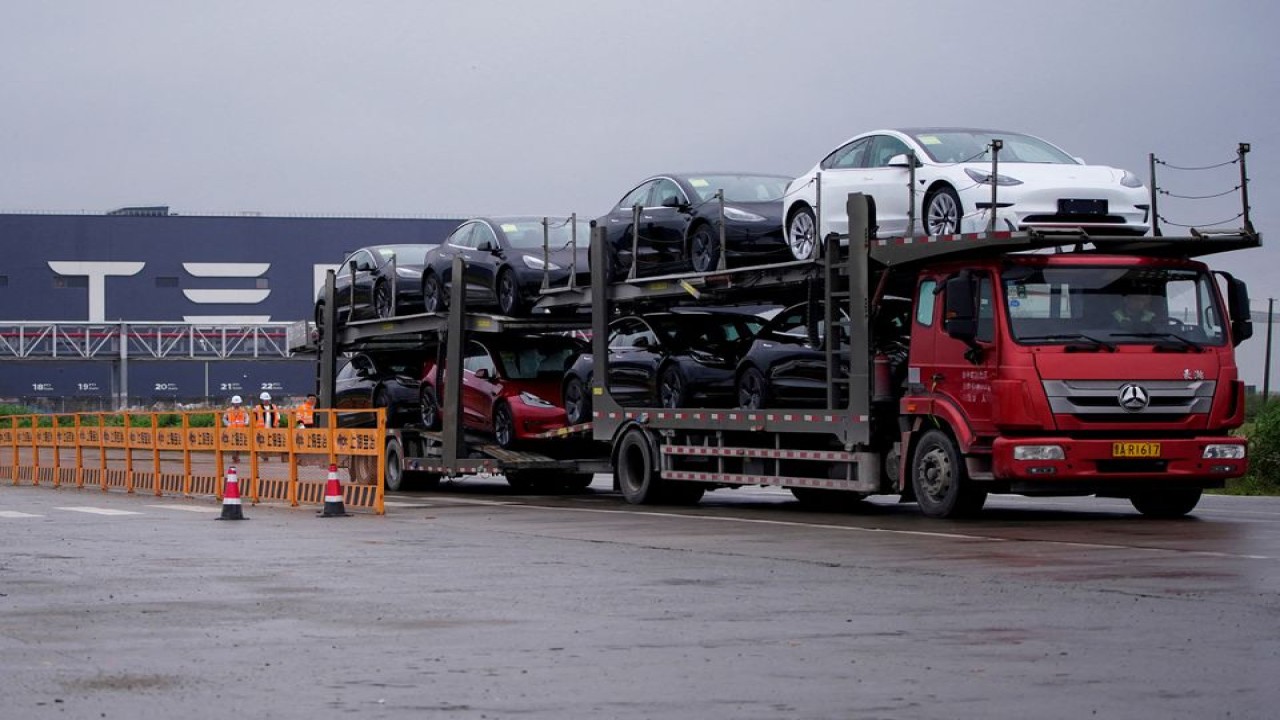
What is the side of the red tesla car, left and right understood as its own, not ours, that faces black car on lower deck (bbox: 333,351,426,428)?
back

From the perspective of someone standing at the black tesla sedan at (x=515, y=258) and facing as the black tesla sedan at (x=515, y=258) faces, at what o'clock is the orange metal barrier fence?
The orange metal barrier fence is roughly at 5 o'clock from the black tesla sedan.

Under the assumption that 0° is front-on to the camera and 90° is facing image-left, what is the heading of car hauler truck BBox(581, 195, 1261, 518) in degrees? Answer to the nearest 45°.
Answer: approximately 315°

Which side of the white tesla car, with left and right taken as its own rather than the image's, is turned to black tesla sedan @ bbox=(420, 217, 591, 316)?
back

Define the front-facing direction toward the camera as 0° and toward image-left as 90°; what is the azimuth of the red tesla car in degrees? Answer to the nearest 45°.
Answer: approximately 315°

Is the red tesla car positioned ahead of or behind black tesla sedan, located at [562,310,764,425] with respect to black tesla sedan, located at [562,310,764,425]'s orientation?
behind

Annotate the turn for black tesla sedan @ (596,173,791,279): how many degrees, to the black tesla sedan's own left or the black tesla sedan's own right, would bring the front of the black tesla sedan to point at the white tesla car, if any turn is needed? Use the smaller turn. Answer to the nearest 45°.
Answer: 0° — it already faces it

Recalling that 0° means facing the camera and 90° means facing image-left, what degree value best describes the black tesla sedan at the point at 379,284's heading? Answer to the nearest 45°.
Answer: approximately 315°

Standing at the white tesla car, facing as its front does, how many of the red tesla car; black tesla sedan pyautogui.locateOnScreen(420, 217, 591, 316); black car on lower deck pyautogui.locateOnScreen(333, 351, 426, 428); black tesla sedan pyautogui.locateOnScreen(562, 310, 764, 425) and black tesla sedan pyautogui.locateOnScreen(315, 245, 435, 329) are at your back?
5

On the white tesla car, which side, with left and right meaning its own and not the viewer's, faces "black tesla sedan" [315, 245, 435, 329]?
back

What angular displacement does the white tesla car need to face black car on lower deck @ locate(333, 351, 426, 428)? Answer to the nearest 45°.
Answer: approximately 180°

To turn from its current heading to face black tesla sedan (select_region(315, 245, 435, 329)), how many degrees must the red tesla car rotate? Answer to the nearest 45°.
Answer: approximately 180°

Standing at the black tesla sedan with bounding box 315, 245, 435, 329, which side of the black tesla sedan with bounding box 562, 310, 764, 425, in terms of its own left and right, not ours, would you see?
back
